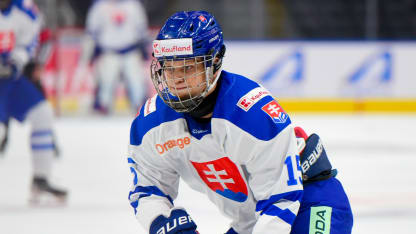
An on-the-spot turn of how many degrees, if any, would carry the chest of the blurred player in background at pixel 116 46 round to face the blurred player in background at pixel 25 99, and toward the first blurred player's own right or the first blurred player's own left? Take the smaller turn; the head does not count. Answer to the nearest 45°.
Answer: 0° — they already face them

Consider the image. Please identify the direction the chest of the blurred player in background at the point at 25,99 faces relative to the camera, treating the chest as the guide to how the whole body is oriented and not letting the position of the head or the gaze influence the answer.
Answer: toward the camera

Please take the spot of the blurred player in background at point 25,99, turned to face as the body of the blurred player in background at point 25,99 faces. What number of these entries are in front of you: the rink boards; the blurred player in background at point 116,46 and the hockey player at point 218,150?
1

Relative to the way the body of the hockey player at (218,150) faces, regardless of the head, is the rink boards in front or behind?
behind

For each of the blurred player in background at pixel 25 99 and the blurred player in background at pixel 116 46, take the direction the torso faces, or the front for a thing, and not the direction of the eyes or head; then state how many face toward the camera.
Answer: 2

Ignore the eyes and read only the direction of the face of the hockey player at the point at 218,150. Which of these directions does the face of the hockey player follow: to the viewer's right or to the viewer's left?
to the viewer's left

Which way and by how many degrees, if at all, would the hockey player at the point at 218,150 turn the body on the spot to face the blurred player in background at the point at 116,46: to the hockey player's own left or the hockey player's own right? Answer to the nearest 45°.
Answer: approximately 135° to the hockey player's own right

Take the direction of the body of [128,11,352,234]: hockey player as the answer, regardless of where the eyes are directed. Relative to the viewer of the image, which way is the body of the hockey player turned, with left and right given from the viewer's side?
facing the viewer and to the left of the viewer

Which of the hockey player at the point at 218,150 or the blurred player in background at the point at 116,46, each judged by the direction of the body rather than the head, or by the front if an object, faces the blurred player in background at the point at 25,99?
the blurred player in background at the point at 116,46

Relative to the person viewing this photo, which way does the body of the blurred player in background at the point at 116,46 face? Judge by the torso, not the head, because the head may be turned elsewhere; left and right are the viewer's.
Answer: facing the viewer
